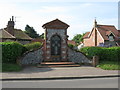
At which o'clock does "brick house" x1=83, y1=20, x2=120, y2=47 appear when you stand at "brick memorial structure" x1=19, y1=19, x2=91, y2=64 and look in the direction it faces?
The brick house is roughly at 7 o'clock from the brick memorial structure.

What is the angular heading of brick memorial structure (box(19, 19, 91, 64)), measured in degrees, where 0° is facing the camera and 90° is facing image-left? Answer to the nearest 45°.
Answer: approximately 0°

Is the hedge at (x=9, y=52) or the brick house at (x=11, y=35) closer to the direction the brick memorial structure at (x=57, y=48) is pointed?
the hedge

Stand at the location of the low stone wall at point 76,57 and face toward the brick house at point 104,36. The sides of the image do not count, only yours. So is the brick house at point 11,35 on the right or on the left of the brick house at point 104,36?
left

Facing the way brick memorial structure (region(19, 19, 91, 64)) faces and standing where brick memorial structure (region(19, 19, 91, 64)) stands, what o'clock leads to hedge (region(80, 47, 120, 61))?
The hedge is roughly at 9 o'clock from the brick memorial structure.

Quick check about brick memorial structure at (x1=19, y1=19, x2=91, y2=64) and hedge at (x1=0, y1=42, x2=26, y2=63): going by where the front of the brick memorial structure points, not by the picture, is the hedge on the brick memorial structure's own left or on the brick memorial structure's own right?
on the brick memorial structure's own right

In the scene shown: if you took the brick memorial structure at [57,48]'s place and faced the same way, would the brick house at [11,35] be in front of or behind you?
behind

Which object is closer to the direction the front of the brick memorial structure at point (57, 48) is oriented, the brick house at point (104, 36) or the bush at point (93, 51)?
the bush
